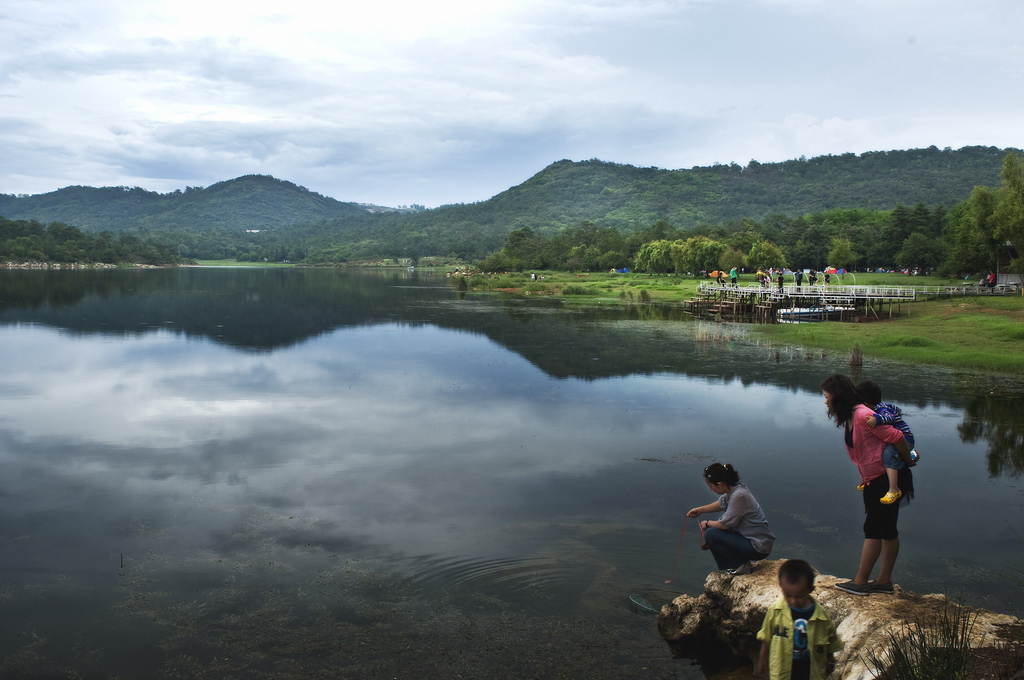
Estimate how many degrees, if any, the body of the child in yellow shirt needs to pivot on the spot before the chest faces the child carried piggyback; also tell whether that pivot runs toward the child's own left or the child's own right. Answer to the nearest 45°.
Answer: approximately 180°

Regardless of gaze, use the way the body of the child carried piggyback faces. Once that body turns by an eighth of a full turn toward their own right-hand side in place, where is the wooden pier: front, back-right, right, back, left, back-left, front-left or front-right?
front-right

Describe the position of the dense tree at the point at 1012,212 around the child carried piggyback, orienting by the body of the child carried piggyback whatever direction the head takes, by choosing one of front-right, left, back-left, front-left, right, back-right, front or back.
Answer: right

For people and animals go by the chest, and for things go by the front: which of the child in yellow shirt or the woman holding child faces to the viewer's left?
the woman holding child

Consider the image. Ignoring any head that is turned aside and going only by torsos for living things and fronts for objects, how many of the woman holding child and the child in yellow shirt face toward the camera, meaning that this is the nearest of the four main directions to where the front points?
1

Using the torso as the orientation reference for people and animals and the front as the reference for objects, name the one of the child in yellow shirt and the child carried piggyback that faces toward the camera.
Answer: the child in yellow shirt

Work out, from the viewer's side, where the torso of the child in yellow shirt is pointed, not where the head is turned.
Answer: toward the camera

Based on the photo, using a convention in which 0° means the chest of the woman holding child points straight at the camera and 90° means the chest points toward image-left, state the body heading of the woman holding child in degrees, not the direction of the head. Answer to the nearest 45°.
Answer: approximately 90°

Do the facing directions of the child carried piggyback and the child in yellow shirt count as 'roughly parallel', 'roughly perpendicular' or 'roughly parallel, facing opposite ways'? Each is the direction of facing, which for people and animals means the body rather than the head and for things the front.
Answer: roughly perpendicular

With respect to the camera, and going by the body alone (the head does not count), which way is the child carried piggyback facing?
to the viewer's left

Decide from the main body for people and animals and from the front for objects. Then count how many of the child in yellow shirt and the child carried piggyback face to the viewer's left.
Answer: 1

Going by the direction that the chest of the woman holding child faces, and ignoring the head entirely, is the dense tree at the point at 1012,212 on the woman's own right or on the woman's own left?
on the woman's own right
